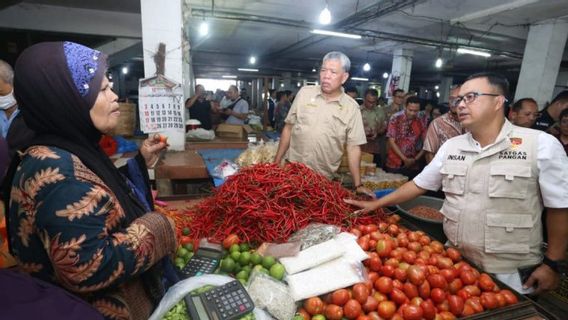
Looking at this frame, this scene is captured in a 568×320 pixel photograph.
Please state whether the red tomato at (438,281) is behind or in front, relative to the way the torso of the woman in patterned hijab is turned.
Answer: in front

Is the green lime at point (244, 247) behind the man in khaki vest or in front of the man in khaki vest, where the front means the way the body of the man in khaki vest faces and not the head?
in front

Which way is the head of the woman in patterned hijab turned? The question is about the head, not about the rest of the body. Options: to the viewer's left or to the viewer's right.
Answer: to the viewer's right

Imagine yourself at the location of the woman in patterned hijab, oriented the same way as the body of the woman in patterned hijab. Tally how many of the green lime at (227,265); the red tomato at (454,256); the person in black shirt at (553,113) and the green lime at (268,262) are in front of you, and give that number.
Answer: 4

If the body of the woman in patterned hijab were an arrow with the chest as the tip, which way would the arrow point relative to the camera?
to the viewer's right

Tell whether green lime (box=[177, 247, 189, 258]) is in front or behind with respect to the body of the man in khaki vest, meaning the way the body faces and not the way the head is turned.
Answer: in front

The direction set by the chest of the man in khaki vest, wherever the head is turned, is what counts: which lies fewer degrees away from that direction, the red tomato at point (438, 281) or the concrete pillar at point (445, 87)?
the red tomato

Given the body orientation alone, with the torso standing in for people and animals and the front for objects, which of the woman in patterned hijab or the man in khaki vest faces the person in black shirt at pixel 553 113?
the woman in patterned hijab

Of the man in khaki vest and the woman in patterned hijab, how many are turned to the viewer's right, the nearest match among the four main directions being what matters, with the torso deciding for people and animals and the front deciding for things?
1

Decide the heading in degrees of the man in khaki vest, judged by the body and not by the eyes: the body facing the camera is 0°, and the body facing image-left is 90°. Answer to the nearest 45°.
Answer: approximately 45°

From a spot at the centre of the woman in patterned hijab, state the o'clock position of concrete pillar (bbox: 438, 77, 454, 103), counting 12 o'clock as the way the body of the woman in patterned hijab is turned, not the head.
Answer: The concrete pillar is roughly at 11 o'clock from the woman in patterned hijab.

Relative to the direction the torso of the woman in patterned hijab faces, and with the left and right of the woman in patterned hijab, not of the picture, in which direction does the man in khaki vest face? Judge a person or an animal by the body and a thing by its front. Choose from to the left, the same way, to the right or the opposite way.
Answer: the opposite way

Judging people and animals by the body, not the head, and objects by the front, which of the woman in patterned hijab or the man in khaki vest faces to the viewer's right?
the woman in patterned hijab
